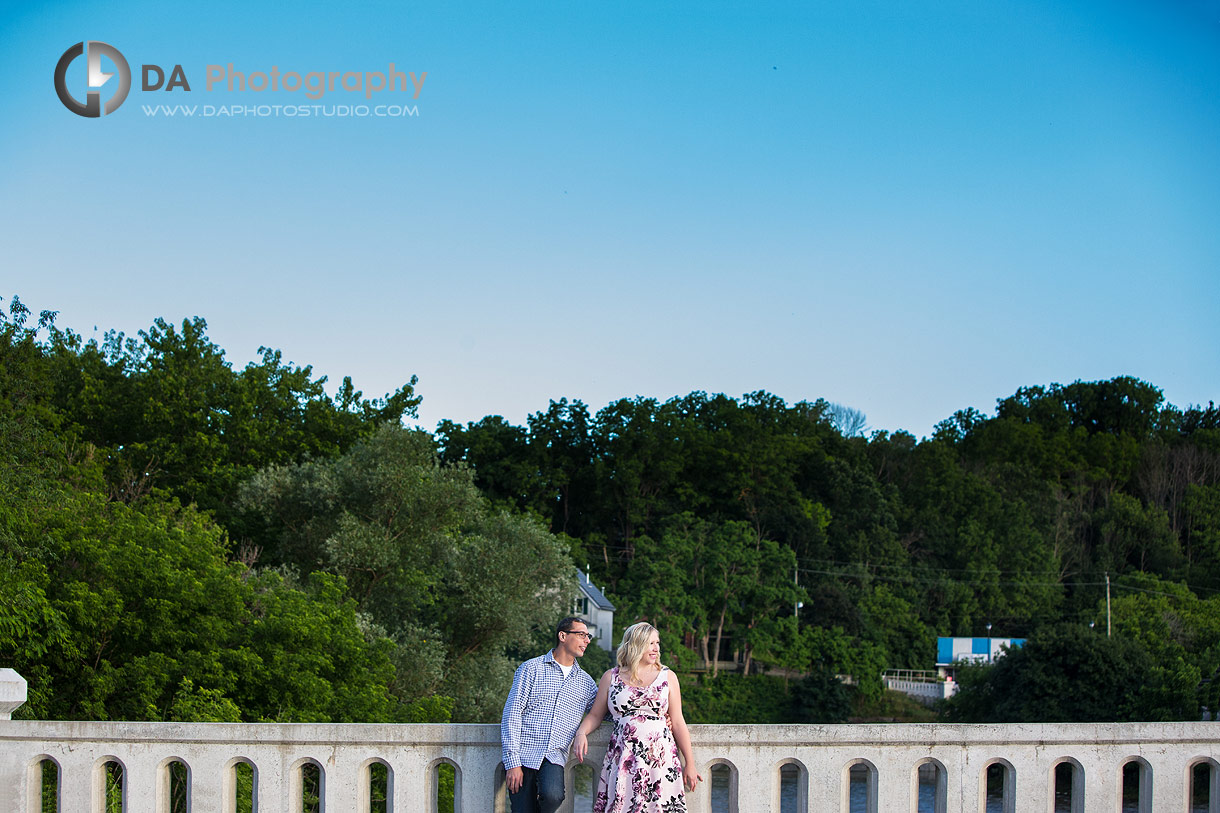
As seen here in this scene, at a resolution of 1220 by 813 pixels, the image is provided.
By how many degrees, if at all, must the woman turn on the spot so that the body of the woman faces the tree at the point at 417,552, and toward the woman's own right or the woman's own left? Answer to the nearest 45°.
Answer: approximately 180°

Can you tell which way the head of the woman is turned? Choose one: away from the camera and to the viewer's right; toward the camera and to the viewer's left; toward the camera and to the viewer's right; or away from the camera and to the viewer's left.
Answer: toward the camera and to the viewer's right

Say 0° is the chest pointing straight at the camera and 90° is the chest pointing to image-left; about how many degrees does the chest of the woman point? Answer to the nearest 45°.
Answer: approximately 0°

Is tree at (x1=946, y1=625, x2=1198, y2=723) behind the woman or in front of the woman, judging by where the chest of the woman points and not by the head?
behind

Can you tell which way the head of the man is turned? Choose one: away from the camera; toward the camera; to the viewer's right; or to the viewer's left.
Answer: to the viewer's right
